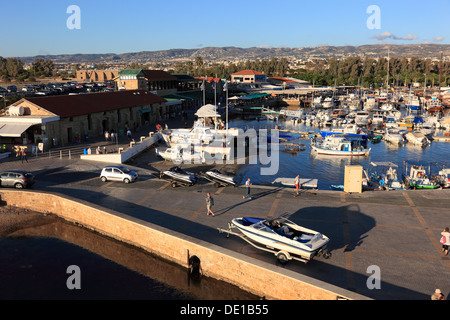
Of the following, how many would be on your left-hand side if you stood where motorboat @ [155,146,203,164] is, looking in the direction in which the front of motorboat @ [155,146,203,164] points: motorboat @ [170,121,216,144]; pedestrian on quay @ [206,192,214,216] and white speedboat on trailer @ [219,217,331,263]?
2

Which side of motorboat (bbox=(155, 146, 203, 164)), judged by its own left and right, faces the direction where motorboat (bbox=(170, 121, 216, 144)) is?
right

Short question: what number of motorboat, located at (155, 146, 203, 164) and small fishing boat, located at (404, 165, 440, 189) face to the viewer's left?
1

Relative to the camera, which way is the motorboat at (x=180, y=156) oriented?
to the viewer's left

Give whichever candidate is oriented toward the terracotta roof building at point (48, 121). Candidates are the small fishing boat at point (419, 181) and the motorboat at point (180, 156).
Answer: the motorboat

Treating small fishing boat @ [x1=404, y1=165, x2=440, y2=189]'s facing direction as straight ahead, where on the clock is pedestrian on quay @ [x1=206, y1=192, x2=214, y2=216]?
The pedestrian on quay is roughly at 4 o'clock from the small fishing boat.
